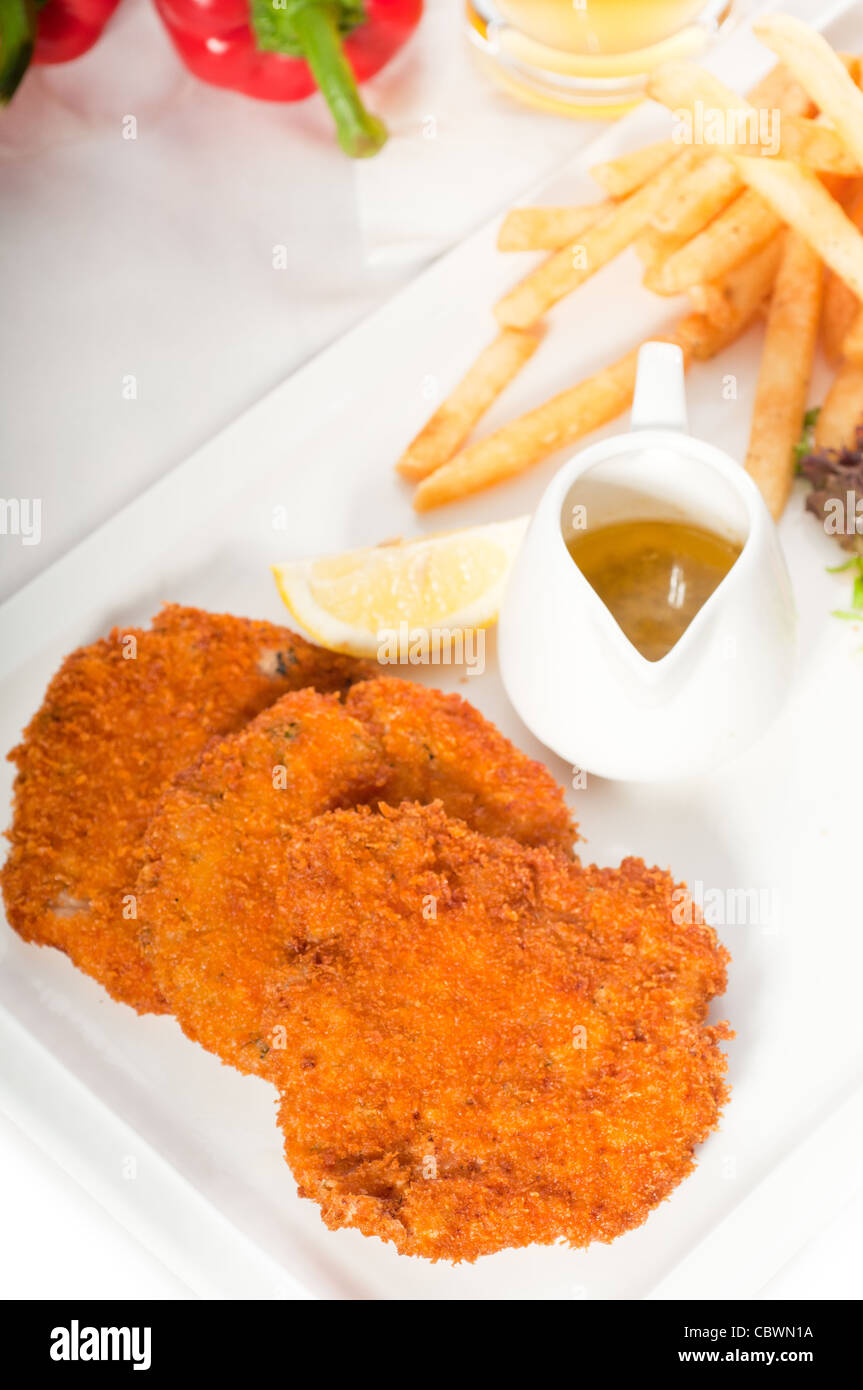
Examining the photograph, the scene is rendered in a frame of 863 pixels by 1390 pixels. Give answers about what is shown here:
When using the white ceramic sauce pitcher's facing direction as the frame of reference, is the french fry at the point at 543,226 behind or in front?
behind

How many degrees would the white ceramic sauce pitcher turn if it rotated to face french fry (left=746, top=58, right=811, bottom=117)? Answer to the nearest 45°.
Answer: approximately 180°

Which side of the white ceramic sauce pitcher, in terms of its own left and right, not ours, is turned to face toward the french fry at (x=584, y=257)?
back

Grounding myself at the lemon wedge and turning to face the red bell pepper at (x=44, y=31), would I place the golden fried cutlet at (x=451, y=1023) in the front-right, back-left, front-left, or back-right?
back-left

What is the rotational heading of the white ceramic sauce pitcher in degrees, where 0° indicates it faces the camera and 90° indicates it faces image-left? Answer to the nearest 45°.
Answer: approximately 0°
